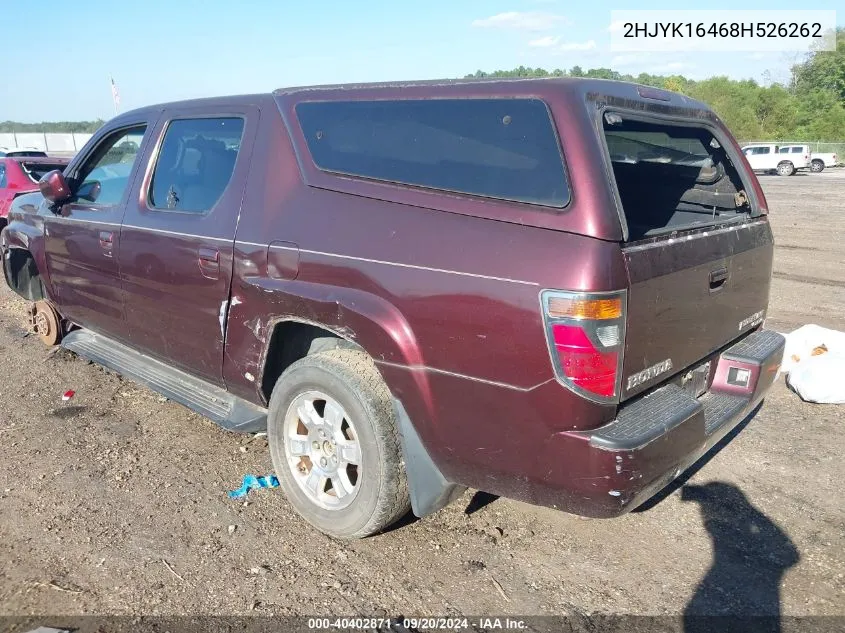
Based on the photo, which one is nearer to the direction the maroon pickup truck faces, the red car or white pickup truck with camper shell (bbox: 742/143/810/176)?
the red car

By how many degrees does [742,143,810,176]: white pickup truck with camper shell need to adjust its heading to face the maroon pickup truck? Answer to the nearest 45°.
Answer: approximately 90° to its left

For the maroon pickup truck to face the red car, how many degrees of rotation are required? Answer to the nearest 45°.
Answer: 0° — it already faces it

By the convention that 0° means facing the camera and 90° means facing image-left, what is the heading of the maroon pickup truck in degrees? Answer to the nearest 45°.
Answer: approximately 135°

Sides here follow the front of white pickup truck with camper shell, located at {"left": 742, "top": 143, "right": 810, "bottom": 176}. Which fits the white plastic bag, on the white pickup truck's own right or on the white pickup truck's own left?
on the white pickup truck's own left

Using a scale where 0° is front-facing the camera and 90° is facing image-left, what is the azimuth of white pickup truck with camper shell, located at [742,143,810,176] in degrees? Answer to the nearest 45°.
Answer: approximately 90°

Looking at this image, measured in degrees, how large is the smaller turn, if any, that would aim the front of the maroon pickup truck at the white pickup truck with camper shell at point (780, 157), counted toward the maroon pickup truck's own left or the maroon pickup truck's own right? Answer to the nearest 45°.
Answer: approximately 90° to the maroon pickup truck's own right

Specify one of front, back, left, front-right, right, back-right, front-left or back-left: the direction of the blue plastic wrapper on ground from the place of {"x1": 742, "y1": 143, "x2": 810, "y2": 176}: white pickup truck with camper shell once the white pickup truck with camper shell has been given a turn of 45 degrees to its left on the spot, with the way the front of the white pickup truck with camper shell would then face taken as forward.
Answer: front-left
